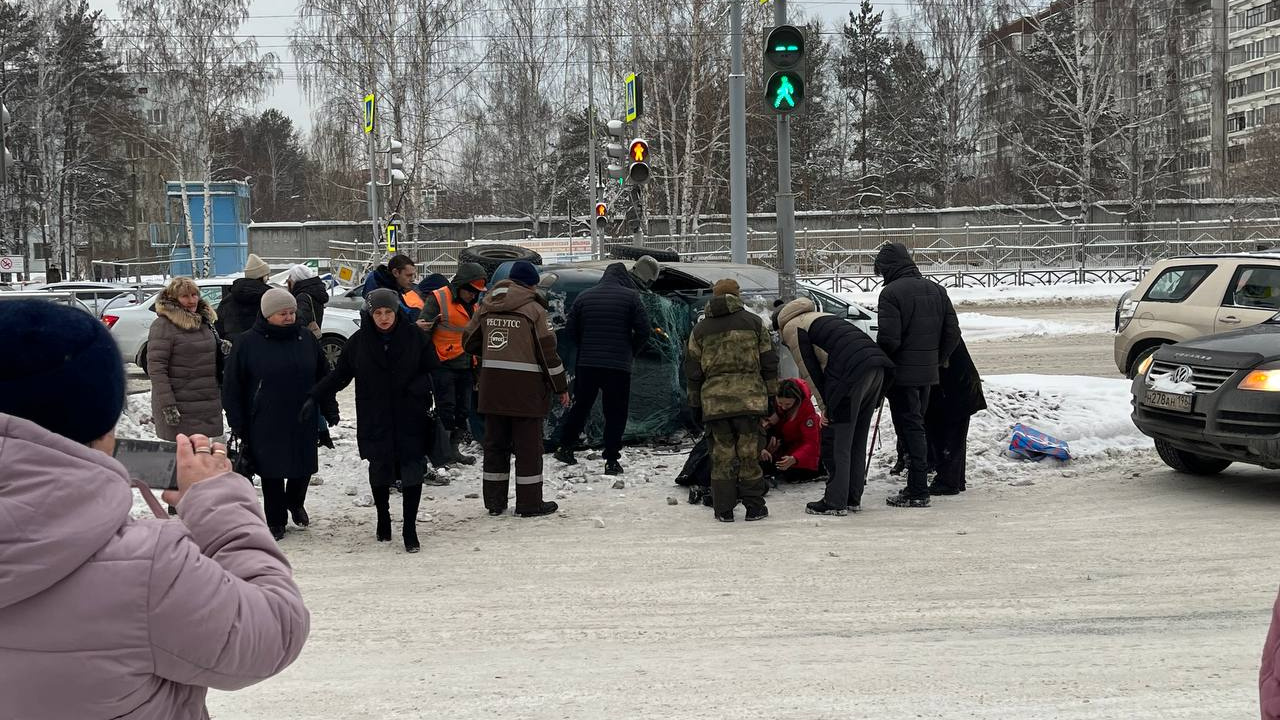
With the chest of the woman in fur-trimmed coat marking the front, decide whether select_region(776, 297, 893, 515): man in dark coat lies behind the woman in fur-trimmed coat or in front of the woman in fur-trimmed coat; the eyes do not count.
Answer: in front

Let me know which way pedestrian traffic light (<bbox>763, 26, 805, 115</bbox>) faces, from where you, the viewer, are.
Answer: facing the viewer

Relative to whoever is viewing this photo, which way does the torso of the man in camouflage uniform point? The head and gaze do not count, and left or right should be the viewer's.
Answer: facing away from the viewer

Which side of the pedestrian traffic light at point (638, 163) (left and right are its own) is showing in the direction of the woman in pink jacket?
front

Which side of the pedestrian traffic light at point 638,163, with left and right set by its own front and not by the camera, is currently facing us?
front

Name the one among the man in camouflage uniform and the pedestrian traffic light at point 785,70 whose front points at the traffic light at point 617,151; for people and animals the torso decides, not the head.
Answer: the man in camouflage uniform

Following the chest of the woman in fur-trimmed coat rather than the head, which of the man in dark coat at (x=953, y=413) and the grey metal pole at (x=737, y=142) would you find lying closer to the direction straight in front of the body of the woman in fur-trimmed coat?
the man in dark coat

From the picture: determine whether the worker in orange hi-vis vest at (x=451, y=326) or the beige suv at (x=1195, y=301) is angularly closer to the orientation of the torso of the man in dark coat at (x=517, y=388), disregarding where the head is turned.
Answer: the beige suv

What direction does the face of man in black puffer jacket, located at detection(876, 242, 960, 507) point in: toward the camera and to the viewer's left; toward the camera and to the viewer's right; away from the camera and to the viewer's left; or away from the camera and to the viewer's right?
away from the camera and to the viewer's left

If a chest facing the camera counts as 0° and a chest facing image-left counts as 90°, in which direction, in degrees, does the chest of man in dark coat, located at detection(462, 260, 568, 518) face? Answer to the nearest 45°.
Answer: approximately 225°

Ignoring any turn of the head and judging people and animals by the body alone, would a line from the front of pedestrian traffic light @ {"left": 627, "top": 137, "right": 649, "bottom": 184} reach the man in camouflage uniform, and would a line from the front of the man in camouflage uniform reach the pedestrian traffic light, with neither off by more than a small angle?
yes
